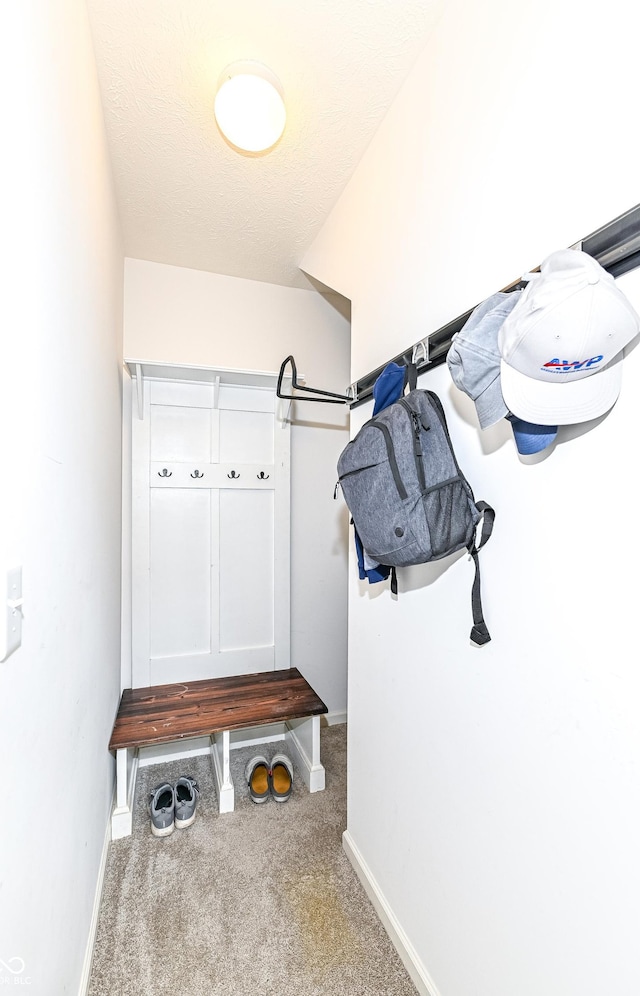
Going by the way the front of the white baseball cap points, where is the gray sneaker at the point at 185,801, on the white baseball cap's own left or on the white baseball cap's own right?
on the white baseball cap's own right

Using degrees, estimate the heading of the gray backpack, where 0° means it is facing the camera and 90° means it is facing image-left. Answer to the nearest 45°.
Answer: approximately 45°

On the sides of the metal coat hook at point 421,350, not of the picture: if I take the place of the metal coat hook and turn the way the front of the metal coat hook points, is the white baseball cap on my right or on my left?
on my left

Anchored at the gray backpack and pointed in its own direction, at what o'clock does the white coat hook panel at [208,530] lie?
The white coat hook panel is roughly at 3 o'clock from the gray backpack.

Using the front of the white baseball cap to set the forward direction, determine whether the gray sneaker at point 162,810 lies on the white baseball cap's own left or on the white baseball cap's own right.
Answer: on the white baseball cap's own right

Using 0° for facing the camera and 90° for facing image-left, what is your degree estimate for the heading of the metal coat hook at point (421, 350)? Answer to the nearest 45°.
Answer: approximately 45°

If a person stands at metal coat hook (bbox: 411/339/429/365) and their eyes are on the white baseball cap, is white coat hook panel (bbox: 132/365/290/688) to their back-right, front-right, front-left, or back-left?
back-right

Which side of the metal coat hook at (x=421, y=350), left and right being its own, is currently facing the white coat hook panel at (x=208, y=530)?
right
